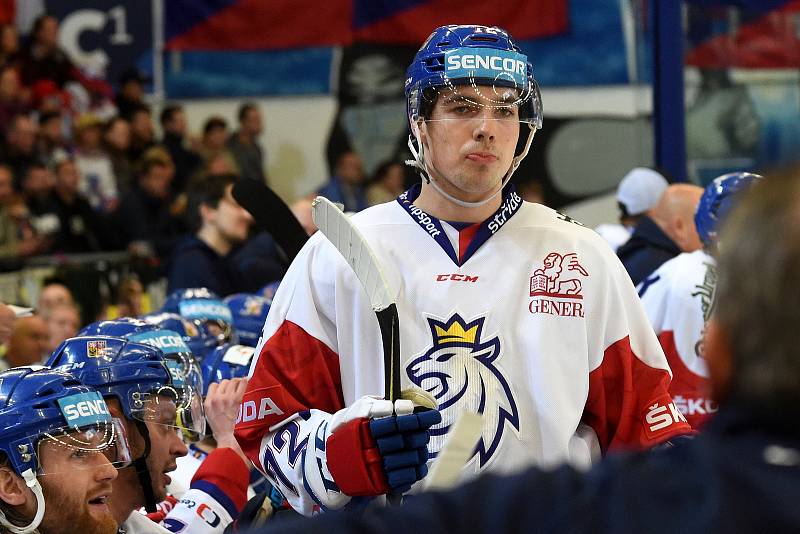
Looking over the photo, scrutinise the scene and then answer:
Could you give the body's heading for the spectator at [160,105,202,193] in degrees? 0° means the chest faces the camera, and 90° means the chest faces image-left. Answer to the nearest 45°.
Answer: approximately 315°

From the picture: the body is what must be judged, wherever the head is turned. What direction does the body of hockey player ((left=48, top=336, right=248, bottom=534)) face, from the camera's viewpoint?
to the viewer's right

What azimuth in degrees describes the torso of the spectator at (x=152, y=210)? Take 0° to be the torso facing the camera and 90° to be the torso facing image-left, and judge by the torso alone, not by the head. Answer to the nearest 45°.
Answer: approximately 315°

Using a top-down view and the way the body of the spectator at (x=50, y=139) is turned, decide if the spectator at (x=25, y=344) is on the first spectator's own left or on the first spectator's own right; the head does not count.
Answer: on the first spectator's own right

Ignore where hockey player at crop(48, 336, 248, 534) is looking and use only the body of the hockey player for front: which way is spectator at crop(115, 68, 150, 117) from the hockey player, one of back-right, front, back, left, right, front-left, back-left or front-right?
left

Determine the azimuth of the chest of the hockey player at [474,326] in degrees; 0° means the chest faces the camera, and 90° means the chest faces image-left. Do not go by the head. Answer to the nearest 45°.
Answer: approximately 0°

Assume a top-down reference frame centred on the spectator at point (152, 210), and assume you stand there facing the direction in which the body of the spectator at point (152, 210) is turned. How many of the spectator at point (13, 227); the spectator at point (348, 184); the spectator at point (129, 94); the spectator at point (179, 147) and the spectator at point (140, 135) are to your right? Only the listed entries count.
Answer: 1

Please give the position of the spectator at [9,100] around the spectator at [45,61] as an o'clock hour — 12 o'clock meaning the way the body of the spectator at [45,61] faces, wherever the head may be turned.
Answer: the spectator at [9,100] is roughly at 2 o'clock from the spectator at [45,61].

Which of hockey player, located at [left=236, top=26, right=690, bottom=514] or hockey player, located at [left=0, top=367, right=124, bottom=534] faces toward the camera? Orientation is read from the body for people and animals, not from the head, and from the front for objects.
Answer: hockey player, located at [left=236, top=26, right=690, bottom=514]

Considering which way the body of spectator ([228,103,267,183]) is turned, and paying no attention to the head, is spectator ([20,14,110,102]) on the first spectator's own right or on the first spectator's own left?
on the first spectator's own right

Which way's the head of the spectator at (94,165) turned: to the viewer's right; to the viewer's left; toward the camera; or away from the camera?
toward the camera

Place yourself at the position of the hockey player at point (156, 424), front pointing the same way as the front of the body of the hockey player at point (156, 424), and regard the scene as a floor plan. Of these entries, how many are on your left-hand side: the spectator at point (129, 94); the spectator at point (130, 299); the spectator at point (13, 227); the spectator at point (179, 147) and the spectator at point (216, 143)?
5

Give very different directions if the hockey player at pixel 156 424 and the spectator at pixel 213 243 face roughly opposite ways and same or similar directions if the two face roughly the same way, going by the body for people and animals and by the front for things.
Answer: same or similar directions

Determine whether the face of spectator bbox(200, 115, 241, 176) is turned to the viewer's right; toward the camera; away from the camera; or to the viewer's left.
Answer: toward the camera
